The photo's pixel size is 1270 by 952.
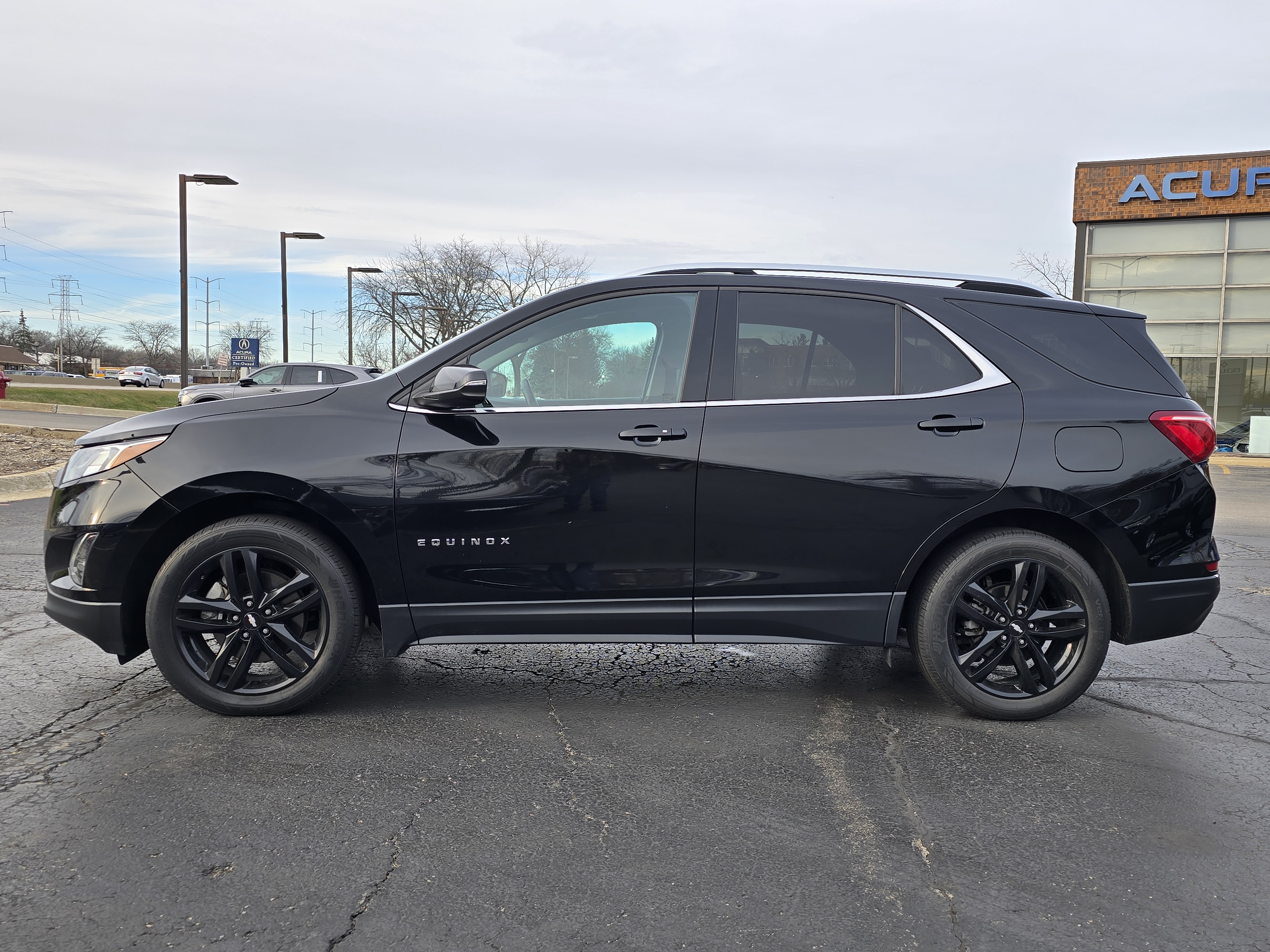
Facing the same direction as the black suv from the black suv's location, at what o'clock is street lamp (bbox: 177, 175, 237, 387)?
The street lamp is roughly at 2 o'clock from the black suv.

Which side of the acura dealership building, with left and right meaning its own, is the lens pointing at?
front

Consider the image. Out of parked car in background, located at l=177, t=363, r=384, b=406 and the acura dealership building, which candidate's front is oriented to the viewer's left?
the parked car in background

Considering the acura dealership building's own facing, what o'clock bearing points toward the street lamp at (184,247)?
The street lamp is roughly at 2 o'clock from the acura dealership building.

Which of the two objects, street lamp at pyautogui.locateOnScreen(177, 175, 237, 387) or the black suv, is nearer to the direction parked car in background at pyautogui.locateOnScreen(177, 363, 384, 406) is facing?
the street lamp

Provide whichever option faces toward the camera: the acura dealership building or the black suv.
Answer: the acura dealership building

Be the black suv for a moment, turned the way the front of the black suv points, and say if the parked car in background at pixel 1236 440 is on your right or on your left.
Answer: on your right

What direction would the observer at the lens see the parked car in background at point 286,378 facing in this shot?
facing to the left of the viewer

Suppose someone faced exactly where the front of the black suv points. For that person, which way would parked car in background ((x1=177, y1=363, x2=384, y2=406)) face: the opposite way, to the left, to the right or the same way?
the same way

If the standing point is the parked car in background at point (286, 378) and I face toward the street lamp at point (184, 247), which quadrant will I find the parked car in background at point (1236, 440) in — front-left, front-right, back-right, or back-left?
back-right

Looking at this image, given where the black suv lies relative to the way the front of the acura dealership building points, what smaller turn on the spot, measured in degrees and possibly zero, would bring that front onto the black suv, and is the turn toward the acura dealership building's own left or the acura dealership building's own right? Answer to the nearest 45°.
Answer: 0° — it already faces it

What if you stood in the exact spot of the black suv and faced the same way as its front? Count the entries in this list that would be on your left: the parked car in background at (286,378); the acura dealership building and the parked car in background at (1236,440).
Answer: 0

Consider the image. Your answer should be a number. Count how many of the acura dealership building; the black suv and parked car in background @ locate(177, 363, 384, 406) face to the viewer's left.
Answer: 2

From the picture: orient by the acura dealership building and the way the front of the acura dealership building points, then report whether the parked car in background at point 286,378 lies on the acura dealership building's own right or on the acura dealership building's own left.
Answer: on the acura dealership building's own right

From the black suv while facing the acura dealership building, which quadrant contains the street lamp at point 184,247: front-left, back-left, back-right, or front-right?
front-left

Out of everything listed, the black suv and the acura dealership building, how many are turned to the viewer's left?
1

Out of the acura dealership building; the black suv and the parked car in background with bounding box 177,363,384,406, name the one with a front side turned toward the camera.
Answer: the acura dealership building

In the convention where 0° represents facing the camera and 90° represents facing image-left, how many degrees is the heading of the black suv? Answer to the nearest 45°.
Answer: approximately 90°
